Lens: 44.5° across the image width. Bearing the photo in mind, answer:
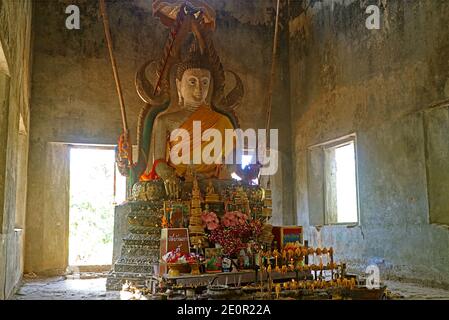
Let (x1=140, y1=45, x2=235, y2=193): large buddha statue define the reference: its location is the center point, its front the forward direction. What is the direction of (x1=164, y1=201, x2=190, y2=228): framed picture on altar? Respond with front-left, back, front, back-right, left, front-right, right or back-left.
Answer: front-right

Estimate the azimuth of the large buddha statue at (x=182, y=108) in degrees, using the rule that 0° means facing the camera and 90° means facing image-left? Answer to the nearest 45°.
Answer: approximately 315°
